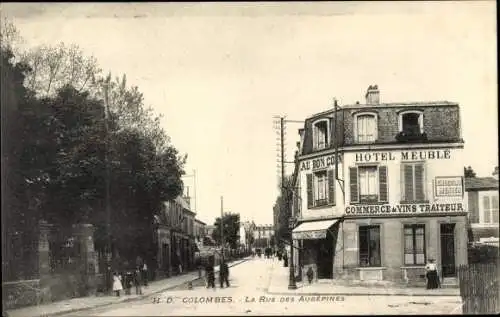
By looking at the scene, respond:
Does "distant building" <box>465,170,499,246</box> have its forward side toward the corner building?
no

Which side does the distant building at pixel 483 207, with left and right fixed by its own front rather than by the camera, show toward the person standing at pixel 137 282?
right

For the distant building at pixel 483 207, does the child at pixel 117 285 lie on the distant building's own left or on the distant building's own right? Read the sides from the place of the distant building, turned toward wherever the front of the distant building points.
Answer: on the distant building's own right

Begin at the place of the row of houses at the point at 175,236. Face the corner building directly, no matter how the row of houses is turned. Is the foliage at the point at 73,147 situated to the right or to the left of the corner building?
right

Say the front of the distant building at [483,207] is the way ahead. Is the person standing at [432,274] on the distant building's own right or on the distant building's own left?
on the distant building's own right

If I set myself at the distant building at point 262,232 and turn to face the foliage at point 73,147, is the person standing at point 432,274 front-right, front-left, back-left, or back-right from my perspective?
front-left

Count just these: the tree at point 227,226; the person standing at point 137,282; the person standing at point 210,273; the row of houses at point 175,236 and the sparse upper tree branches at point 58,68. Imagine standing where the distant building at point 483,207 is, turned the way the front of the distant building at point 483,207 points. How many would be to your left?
0

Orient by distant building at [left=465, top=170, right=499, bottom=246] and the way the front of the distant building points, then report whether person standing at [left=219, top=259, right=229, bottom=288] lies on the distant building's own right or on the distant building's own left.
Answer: on the distant building's own right

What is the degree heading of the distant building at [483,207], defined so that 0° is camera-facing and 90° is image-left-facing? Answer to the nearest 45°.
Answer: approximately 0°

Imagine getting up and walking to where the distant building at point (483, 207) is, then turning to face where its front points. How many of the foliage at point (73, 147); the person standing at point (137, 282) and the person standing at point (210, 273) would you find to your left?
0

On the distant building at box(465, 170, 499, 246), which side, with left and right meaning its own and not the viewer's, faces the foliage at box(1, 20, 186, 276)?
right

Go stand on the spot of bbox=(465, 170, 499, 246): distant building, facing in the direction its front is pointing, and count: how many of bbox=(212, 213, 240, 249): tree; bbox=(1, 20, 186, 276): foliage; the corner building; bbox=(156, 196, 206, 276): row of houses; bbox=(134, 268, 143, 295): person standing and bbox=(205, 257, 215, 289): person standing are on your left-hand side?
0

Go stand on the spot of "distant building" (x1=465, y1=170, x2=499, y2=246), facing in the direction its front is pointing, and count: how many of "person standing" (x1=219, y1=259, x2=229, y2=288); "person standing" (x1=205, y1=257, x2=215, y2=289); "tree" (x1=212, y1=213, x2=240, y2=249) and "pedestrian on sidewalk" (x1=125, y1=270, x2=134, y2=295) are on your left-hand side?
0

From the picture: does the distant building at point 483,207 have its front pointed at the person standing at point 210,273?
no
